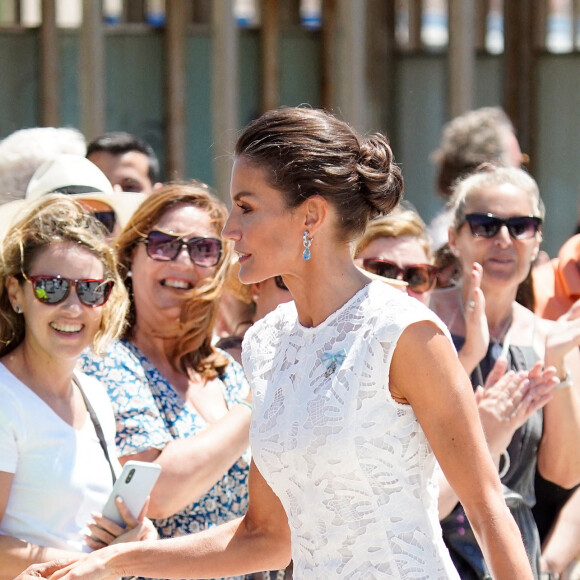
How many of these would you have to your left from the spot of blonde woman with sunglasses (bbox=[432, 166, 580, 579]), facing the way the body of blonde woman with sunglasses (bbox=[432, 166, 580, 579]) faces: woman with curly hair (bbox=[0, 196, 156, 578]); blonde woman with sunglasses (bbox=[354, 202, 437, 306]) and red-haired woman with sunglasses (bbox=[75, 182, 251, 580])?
0

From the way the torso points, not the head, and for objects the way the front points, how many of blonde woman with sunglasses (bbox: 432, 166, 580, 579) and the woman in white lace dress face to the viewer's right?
0

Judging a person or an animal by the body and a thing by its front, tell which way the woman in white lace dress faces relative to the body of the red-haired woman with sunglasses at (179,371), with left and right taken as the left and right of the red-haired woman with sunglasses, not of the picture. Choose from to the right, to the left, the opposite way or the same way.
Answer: to the right

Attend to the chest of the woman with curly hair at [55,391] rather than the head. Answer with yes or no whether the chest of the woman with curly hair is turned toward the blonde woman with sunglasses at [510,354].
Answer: no

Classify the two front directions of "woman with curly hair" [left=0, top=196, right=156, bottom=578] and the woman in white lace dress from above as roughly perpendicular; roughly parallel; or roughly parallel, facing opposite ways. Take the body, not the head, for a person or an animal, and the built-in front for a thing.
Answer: roughly perpendicular

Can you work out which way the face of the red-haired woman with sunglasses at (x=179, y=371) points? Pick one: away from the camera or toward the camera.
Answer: toward the camera

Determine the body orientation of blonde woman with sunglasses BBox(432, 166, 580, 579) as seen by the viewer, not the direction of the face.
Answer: toward the camera

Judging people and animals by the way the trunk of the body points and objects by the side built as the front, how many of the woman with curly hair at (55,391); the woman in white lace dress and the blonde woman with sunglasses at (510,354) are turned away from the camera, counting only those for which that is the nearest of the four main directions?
0

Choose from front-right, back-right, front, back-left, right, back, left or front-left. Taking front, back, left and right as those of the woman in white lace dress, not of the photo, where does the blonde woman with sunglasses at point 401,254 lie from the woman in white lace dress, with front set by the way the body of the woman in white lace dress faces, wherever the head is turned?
back-right

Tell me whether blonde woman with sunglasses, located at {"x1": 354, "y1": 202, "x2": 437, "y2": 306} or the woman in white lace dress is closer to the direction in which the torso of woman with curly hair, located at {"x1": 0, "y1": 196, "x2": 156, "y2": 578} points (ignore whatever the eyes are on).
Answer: the woman in white lace dress

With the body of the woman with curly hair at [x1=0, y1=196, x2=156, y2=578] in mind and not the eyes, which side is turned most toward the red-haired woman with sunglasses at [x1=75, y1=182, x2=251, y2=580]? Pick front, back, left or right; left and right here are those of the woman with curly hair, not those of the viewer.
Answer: left

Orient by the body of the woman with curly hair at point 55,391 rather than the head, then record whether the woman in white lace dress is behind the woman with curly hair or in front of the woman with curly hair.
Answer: in front

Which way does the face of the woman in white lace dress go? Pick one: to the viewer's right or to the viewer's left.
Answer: to the viewer's left

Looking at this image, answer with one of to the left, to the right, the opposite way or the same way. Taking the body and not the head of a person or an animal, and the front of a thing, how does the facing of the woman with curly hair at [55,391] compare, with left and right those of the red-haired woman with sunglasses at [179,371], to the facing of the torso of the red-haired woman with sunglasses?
the same way

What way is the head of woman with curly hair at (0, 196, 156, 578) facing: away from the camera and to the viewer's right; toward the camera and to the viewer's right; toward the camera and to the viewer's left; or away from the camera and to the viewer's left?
toward the camera and to the viewer's right

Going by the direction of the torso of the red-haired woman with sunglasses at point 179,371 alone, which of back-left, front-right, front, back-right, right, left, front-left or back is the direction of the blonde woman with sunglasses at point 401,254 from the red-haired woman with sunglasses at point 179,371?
left

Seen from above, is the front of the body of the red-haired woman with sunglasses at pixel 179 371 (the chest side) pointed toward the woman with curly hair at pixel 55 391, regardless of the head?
no

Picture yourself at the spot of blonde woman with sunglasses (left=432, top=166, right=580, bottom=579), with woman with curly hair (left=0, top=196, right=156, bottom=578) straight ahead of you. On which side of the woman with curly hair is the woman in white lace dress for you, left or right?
left

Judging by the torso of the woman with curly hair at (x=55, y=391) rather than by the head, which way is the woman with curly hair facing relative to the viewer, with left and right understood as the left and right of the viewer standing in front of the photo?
facing the viewer and to the right of the viewer

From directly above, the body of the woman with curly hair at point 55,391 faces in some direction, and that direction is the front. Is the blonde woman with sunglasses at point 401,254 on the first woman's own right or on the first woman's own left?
on the first woman's own left
